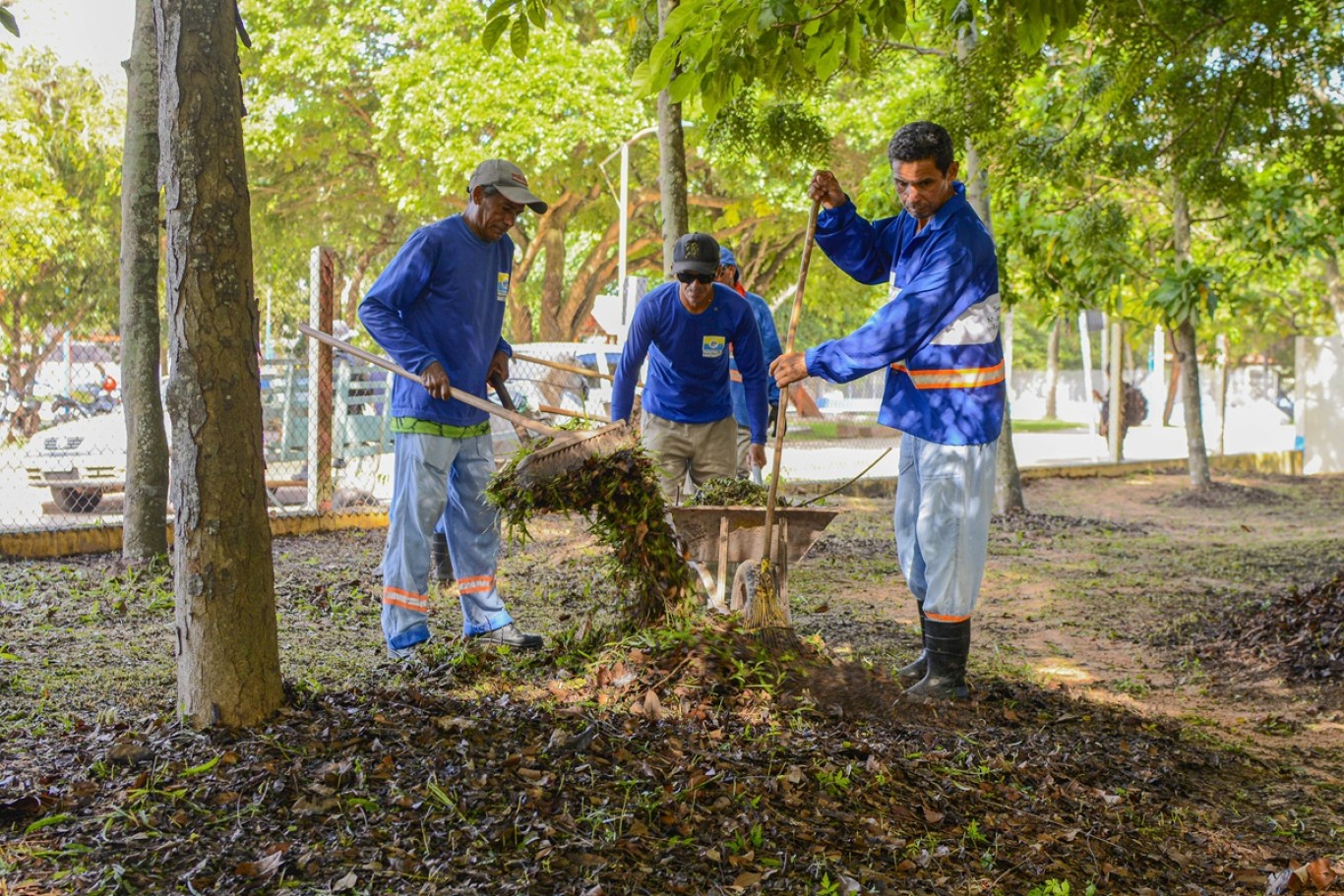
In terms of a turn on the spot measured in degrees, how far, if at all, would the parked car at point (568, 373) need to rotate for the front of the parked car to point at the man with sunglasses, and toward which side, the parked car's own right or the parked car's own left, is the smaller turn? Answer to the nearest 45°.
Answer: approximately 45° to the parked car's own left

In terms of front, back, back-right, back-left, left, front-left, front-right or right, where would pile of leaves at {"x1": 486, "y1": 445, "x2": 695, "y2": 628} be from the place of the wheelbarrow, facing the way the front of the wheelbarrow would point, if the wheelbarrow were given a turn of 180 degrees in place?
back-left

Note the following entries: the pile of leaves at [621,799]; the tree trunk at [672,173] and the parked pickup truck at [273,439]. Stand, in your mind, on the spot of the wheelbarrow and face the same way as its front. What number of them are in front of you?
1

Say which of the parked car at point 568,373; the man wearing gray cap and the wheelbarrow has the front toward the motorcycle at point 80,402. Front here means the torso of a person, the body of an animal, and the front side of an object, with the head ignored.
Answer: the parked car

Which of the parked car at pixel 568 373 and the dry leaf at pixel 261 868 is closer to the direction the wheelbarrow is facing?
the dry leaf

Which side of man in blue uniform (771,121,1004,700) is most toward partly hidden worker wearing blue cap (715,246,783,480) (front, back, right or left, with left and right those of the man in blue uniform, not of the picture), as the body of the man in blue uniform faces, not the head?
right

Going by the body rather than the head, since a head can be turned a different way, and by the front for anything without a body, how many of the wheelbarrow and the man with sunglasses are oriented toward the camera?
2

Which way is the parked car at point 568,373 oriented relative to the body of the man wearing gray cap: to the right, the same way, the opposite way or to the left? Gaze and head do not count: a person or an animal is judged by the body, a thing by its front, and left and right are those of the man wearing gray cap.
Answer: to the right

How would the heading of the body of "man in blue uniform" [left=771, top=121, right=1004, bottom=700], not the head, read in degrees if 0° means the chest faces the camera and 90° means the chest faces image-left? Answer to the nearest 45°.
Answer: approximately 45°

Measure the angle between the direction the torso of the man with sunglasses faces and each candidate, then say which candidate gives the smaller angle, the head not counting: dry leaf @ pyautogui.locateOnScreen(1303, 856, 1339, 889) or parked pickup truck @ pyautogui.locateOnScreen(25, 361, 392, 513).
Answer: the dry leaf

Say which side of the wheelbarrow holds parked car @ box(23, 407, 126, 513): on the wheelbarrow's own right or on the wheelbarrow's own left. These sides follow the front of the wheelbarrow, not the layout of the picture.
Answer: on the wheelbarrow's own right

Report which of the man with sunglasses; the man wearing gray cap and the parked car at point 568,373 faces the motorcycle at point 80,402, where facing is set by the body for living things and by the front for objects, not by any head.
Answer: the parked car

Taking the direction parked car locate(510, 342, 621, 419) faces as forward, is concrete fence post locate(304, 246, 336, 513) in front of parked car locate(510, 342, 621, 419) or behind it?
in front

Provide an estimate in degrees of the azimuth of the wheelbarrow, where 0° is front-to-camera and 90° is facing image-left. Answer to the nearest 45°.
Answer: approximately 0°

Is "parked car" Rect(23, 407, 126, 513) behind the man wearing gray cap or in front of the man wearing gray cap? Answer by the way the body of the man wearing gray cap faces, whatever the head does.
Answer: behind
